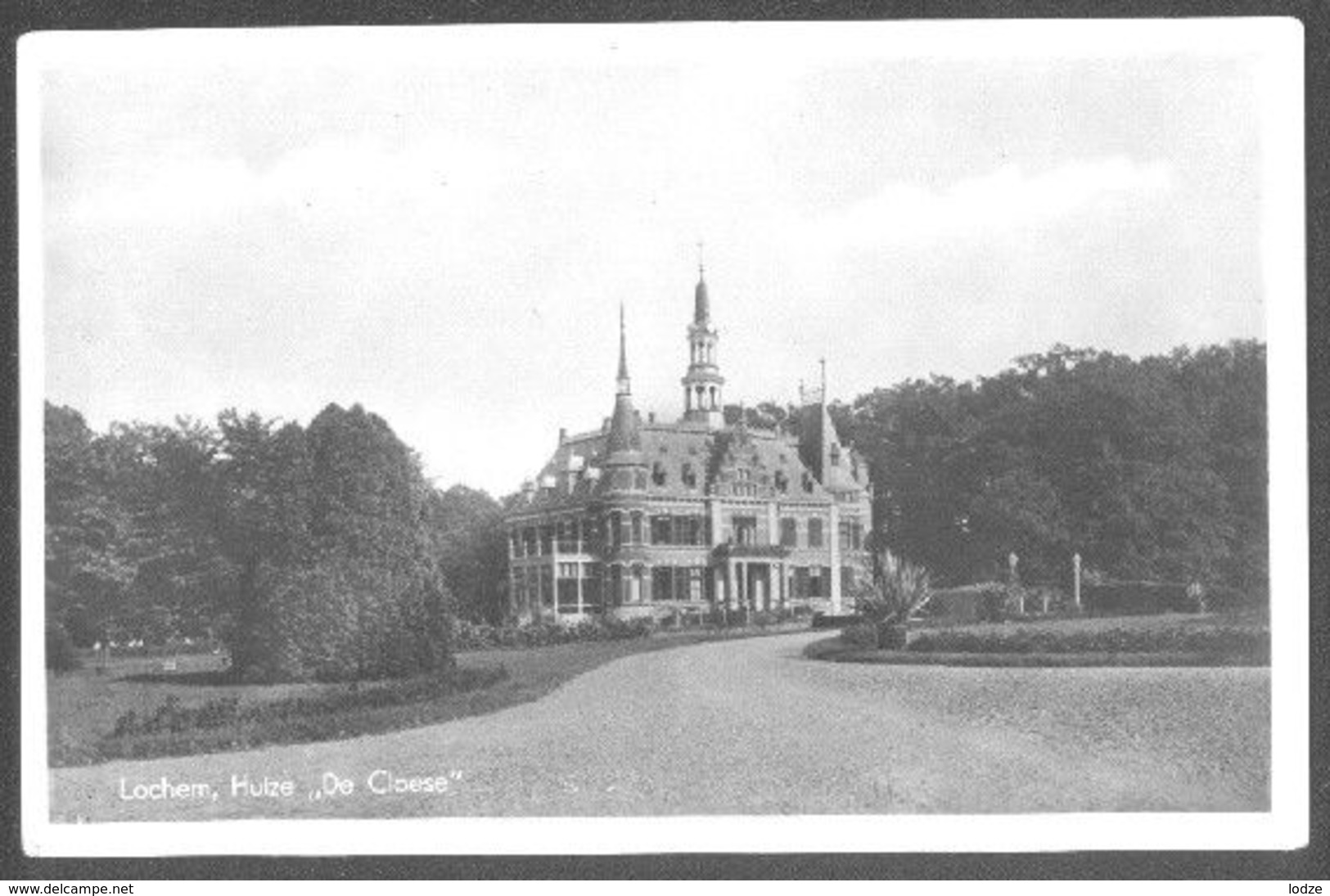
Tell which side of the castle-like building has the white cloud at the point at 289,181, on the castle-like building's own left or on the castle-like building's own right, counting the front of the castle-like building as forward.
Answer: on the castle-like building's own right

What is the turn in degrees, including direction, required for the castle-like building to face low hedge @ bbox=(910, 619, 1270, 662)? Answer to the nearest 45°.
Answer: approximately 45° to its left

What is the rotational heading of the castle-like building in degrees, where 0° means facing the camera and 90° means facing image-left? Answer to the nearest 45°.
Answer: approximately 315°
